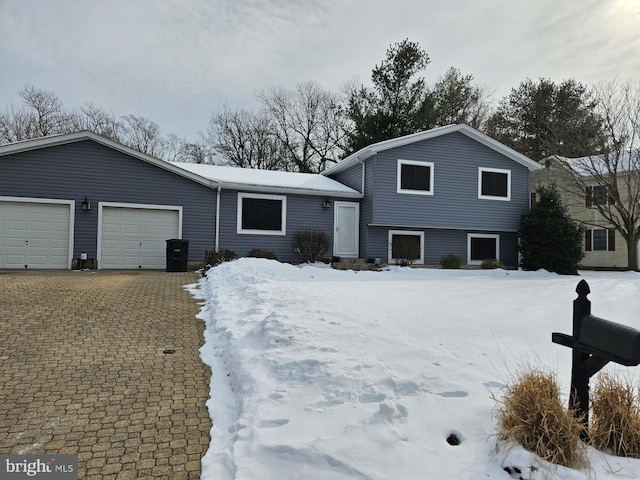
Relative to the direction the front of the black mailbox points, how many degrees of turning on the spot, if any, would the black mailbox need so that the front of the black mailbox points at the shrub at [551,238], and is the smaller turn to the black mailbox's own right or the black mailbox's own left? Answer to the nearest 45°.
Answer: approximately 135° to the black mailbox's own left

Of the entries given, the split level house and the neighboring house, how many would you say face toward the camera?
2

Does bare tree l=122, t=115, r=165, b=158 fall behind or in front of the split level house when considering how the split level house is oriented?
behind

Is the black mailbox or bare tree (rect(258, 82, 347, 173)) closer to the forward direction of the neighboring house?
the black mailbox

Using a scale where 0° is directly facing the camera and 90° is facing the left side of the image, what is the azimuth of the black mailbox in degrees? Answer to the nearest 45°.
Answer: approximately 315°

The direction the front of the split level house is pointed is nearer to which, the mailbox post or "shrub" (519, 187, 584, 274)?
the mailbox post

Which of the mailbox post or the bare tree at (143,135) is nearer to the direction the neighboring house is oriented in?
the mailbox post

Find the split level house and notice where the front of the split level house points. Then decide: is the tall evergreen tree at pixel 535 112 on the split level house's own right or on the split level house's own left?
on the split level house's own left

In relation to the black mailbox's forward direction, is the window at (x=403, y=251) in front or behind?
behind

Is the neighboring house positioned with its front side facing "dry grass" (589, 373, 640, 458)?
yes
